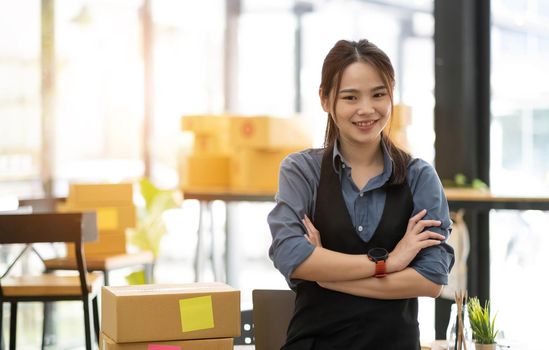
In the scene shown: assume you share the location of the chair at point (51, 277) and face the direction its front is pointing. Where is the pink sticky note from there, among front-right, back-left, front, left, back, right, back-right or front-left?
back

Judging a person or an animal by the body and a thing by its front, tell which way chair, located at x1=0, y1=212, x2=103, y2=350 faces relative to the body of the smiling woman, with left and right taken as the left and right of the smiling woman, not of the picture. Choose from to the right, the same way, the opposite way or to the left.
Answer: the opposite way

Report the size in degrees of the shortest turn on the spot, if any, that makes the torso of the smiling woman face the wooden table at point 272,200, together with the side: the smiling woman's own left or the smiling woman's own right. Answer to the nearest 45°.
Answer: approximately 180°

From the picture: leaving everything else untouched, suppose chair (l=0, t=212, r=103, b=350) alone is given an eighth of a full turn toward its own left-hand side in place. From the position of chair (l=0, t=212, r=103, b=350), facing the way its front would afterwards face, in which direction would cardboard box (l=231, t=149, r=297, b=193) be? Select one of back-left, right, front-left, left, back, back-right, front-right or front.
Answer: right

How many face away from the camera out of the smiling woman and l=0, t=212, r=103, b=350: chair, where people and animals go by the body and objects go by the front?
1

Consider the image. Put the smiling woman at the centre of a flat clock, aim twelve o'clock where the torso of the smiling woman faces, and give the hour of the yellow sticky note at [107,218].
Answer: The yellow sticky note is roughly at 5 o'clock from the smiling woman.

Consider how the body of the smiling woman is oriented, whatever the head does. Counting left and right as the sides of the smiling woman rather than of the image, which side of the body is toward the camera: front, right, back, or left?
front

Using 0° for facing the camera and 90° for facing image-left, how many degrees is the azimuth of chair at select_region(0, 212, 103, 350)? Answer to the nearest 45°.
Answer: approximately 180°

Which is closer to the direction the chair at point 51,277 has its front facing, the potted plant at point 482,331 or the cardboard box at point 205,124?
the cardboard box

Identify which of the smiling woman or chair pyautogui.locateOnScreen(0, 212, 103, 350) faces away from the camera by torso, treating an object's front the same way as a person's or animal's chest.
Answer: the chair
